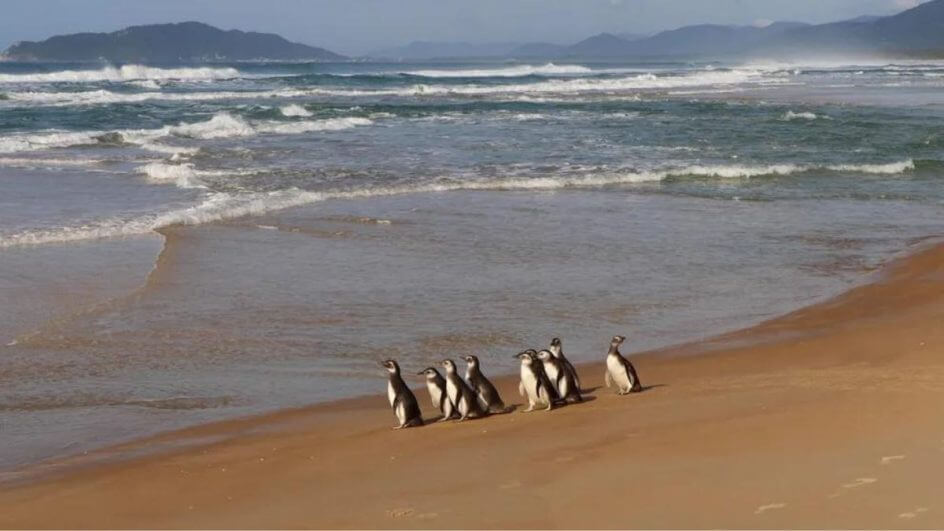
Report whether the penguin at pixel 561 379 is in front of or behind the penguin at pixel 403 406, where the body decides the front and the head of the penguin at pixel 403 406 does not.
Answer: behind

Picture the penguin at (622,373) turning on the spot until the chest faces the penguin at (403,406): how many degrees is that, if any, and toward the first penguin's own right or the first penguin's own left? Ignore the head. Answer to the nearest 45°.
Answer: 0° — it already faces it

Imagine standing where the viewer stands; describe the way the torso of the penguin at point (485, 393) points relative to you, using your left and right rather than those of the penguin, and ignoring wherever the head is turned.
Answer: facing to the left of the viewer

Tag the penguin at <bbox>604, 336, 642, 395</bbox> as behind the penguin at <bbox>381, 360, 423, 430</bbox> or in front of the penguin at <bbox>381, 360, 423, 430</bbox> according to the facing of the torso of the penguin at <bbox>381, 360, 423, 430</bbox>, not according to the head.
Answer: behind

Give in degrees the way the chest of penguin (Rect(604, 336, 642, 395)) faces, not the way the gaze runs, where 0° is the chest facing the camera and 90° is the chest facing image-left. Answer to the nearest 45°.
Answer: approximately 45°

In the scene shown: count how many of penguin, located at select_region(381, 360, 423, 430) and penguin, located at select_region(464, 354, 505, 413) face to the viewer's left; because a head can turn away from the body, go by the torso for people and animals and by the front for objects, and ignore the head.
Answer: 2

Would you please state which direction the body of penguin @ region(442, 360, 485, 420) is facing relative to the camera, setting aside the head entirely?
to the viewer's left

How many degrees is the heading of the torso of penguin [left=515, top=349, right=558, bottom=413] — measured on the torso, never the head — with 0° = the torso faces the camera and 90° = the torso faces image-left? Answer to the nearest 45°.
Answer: approximately 45°
